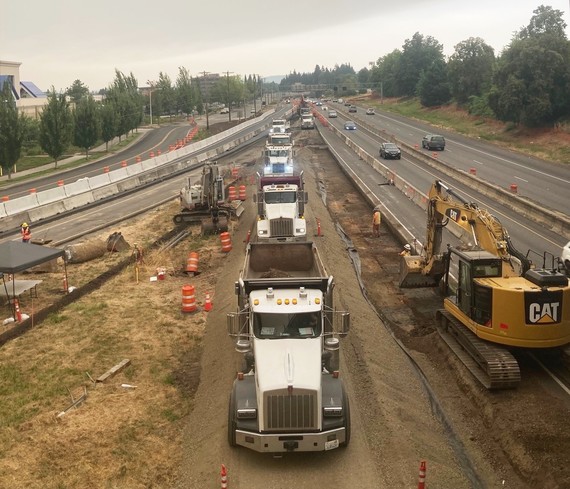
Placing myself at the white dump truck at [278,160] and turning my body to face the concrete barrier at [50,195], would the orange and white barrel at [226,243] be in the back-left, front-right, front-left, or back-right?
front-left

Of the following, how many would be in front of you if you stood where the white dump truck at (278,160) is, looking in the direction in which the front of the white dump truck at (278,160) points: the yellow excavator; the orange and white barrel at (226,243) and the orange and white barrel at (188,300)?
3

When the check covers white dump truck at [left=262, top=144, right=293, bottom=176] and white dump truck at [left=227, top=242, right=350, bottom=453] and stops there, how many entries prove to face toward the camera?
2

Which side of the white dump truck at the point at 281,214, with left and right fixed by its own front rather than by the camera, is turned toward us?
front

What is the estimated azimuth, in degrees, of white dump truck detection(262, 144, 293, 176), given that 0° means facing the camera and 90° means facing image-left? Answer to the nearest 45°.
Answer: approximately 0°

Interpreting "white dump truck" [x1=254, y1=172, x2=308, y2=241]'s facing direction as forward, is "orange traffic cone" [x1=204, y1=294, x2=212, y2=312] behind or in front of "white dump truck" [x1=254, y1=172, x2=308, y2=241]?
in front

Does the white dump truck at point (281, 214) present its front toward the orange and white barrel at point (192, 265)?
no

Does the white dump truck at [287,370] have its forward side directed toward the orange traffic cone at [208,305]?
no

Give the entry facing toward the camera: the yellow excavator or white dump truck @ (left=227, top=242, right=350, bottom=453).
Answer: the white dump truck

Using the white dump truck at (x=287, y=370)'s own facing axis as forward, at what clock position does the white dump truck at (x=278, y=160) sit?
the white dump truck at (x=278, y=160) is roughly at 6 o'clock from the white dump truck at (x=287, y=370).

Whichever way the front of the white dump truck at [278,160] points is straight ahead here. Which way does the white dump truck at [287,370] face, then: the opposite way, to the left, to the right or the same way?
the same way

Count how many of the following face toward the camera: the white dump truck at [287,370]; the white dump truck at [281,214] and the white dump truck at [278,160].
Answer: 3

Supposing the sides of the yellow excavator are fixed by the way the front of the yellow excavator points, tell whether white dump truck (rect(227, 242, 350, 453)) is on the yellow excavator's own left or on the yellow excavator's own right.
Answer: on the yellow excavator's own left

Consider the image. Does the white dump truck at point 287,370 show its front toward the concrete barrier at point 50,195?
no

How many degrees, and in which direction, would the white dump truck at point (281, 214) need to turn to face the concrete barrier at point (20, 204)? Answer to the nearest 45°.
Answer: approximately 135° to its right

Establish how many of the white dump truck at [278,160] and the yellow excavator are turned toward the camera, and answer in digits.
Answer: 1

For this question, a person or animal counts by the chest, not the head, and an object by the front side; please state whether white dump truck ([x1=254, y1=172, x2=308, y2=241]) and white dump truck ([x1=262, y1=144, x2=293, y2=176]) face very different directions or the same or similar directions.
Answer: same or similar directions

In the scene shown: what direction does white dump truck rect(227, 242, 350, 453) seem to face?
toward the camera

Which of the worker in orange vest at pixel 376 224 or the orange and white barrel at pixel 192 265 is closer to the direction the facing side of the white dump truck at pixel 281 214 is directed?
the orange and white barrel

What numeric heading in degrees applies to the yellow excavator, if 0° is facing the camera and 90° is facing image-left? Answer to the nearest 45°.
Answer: approximately 135°
